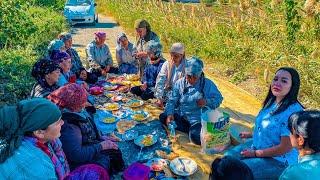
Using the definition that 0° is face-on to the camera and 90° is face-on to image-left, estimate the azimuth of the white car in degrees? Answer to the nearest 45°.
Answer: approximately 0°

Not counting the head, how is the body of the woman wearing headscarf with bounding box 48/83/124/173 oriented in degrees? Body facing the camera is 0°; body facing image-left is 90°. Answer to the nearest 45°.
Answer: approximately 270°

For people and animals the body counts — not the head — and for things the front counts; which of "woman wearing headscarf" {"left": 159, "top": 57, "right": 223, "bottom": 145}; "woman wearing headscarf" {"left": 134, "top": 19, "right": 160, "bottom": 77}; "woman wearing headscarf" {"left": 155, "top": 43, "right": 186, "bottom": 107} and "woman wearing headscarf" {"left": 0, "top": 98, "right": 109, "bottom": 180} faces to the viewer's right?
"woman wearing headscarf" {"left": 0, "top": 98, "right": 109, "bottom": 180}

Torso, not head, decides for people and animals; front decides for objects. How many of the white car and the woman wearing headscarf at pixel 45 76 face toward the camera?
1

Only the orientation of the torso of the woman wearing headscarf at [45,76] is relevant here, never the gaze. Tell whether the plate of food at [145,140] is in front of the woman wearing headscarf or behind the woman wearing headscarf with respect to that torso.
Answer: in front

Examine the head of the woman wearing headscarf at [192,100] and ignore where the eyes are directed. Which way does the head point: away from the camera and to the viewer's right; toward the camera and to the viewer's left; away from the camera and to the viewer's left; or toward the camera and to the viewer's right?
toward the camera and to the viewer's left

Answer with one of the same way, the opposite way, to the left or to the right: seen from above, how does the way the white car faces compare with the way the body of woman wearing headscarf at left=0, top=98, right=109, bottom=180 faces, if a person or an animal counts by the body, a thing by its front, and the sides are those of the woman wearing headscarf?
to the right

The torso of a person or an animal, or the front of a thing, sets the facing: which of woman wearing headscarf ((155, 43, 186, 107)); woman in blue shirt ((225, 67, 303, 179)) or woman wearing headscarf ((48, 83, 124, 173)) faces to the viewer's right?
woman wearing headscarf ((48, 83, 124, 173))

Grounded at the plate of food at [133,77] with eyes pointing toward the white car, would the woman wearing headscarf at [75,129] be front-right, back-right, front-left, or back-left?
back-left

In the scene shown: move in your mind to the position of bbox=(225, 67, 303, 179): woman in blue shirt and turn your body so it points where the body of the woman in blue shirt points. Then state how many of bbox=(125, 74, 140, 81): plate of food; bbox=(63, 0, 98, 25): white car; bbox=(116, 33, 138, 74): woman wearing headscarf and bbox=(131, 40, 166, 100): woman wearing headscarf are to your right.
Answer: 4

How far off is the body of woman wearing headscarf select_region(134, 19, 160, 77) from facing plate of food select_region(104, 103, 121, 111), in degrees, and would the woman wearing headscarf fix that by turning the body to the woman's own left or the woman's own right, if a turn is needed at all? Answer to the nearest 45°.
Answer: approximately 45° to the woman's own left

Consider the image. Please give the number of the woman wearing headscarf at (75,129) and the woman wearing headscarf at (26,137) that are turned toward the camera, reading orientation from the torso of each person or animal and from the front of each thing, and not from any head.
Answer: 0
